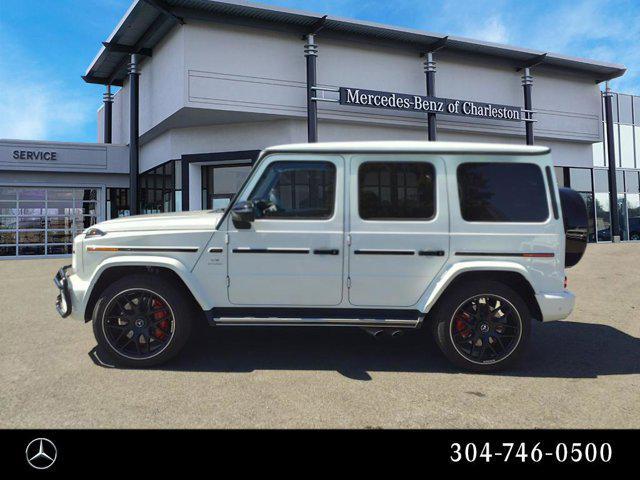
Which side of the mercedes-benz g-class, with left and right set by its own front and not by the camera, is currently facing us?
left

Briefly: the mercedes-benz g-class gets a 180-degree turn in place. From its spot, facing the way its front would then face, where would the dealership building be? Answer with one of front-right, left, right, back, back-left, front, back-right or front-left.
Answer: left
